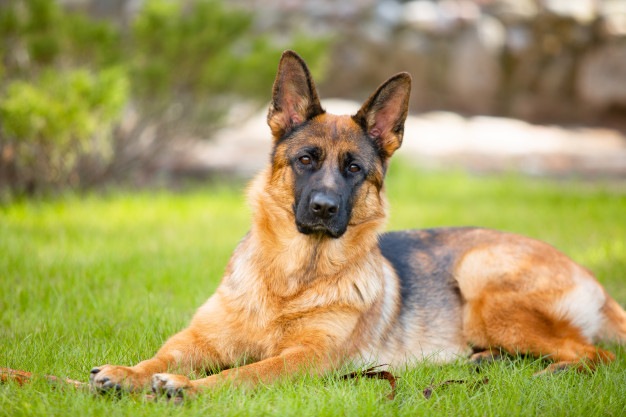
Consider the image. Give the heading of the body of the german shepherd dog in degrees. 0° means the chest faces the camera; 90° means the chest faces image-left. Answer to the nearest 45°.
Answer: approximately 45°

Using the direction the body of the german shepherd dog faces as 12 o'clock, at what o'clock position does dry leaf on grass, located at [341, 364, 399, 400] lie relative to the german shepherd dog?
The dry leaf on grass is roughly at 10 o'clock from the german shepherd dog.
